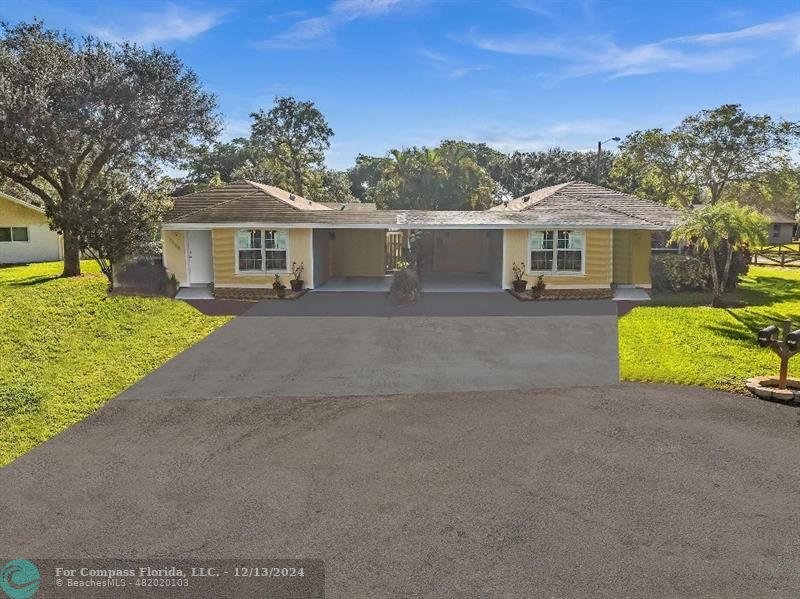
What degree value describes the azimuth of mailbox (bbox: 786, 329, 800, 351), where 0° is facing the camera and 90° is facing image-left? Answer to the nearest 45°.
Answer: approximately 45°

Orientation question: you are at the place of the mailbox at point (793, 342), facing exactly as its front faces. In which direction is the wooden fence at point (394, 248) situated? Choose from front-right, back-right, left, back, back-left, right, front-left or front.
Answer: right

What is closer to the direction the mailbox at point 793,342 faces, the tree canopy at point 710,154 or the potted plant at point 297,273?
the potted plant

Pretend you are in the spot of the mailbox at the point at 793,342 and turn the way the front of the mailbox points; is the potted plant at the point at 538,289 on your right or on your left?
on your right

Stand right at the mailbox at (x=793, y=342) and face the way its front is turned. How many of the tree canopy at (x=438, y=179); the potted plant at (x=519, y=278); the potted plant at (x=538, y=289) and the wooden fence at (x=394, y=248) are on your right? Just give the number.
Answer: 4

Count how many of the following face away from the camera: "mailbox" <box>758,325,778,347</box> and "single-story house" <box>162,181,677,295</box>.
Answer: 0

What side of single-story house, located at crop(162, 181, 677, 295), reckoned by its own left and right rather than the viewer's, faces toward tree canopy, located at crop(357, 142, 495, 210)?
back

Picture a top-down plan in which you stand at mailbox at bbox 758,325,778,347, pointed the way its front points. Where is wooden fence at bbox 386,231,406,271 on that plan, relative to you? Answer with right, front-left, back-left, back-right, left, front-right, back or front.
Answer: right

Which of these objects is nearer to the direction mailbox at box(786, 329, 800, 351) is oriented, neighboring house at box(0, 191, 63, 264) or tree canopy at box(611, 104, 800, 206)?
the neighboring house

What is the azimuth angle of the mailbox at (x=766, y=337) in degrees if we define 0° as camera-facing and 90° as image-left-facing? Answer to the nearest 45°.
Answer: approximately 45°

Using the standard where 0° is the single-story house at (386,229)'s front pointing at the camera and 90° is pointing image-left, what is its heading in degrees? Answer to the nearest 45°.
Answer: approximately 0°

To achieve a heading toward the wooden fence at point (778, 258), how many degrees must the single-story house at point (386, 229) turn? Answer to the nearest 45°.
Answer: approximately 135° to its left
